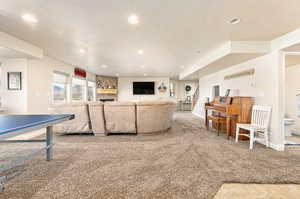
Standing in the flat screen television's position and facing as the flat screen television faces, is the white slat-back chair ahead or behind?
ahead

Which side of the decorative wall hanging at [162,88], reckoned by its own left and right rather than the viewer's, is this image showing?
front

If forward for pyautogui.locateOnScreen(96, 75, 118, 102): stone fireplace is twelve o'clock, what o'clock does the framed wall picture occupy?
The framed wall picture is roughly at 1 o'clock from the stone fireplace.

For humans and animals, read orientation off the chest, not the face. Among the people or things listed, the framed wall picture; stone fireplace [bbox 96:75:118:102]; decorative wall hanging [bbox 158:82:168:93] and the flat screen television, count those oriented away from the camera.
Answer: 0

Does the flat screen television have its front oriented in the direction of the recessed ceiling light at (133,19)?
yes

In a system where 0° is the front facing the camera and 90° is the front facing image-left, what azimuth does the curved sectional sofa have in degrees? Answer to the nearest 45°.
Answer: approximately 180°

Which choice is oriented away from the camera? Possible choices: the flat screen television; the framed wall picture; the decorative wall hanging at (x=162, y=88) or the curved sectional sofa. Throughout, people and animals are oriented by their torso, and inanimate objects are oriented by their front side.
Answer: the curved sectional sofa

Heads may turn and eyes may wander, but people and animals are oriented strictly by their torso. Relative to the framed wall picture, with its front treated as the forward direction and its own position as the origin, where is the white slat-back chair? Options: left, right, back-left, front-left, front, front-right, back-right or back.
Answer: front-left

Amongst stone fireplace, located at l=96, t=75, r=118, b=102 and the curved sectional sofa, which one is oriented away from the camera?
the curved sectional sofa

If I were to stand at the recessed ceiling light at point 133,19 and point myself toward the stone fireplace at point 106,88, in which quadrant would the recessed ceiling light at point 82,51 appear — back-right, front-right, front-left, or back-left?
front-left

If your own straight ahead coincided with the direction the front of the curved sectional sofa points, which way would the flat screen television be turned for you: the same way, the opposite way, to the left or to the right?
the opposite way

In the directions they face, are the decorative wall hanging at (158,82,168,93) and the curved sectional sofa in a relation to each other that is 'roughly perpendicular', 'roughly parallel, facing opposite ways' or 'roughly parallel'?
roughly parallel, facing opposite ways

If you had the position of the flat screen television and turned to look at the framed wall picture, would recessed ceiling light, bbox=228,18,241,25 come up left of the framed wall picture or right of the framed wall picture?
left

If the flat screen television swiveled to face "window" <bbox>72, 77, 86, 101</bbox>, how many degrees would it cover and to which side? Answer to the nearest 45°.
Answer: approximately 45° to its right

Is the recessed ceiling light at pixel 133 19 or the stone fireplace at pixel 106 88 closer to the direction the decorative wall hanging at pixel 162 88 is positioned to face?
the recessed ceiling light

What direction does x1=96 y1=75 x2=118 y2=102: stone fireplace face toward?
toward the camera
